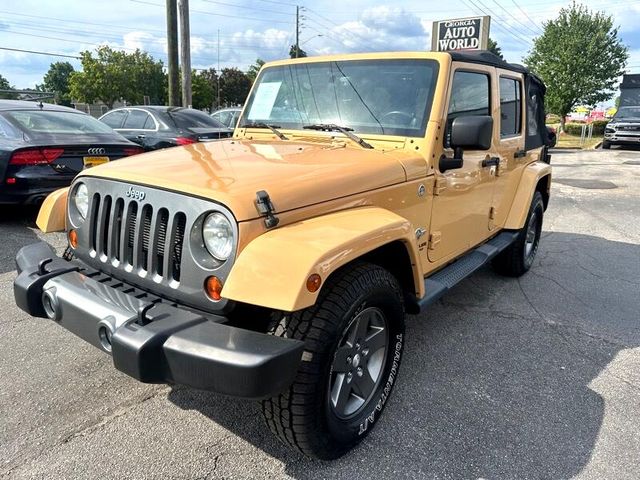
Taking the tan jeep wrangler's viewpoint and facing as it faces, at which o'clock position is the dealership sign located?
The dealership sign is roughly at 5 o'clock from the tan jeep wrangler.

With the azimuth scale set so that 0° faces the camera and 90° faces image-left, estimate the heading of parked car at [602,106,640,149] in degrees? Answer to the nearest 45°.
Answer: approximately 0°

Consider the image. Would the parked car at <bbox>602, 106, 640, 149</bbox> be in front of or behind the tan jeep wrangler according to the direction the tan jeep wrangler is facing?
behind

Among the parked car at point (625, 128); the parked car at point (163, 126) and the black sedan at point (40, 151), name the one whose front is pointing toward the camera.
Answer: the parked car at point (625, 128)

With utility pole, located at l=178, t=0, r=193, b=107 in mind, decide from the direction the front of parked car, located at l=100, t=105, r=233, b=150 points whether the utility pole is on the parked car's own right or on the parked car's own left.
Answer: on the parked car's own right

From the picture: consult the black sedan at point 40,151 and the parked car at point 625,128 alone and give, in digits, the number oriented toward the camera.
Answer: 1

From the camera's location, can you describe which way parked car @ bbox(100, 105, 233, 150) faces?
facing away from the viewer and to the left of the viewer

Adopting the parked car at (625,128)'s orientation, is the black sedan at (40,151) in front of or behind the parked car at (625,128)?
in front

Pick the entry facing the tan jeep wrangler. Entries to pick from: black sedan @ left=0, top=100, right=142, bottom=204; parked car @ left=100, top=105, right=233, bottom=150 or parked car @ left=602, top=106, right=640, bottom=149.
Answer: parked car @ left=602, top=106, right=640, bottom=149

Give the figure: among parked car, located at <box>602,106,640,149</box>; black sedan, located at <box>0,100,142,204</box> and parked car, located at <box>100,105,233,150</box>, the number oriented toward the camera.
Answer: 1

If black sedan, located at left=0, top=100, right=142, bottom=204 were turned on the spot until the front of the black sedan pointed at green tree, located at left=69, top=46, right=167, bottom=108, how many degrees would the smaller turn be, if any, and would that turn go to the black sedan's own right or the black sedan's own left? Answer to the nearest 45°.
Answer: approximately 45° to the black sedan's own right
